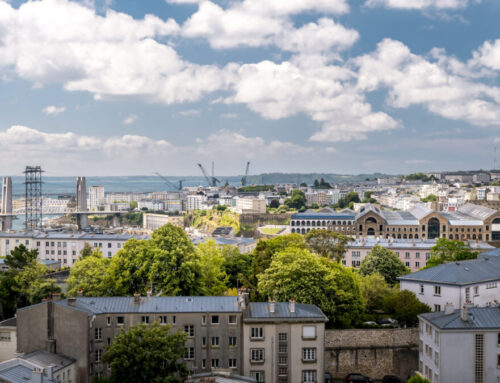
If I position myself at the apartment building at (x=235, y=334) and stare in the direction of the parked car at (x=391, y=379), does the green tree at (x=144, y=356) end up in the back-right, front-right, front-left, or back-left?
back-right

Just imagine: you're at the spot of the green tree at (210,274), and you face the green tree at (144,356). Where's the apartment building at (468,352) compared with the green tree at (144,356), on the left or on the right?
left

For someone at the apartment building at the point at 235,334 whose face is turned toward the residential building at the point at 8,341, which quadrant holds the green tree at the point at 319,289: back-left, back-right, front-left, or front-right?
back-right
